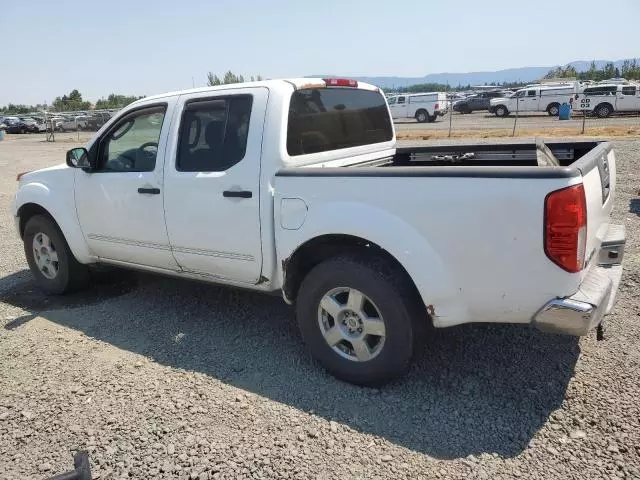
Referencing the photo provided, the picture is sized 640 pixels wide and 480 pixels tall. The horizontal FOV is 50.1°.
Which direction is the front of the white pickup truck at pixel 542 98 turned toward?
to the viewer's left

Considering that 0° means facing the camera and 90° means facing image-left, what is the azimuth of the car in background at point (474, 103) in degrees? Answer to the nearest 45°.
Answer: approximately 90°

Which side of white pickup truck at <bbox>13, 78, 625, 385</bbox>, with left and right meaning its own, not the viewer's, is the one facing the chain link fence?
right

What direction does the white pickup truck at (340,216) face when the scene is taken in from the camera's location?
facing away from the viewer and to the left of the viewer

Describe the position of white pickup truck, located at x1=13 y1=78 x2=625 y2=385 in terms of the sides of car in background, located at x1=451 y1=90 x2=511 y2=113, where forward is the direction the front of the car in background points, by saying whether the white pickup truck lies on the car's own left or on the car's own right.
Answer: on the car's own left

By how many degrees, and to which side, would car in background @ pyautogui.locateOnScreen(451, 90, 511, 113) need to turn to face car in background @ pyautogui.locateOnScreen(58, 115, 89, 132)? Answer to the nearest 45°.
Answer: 0° — it already faces it

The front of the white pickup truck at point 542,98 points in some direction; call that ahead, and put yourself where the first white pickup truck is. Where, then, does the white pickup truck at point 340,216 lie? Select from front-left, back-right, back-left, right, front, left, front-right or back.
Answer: left

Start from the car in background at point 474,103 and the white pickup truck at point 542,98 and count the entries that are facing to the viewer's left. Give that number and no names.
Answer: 2

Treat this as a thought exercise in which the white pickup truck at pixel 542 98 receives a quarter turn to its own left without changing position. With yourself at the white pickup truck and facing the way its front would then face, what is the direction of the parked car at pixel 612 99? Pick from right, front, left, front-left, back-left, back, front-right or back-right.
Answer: front-left
